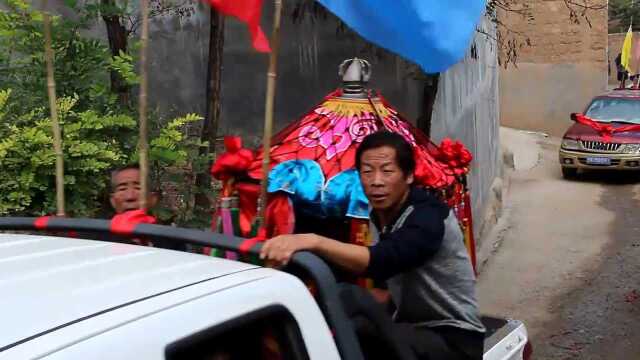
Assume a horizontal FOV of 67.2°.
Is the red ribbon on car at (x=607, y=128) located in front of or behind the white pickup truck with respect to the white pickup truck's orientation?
behind

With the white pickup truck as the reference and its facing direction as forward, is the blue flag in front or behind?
behind

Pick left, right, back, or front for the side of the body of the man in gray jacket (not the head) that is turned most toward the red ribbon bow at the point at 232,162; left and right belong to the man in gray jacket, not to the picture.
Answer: right

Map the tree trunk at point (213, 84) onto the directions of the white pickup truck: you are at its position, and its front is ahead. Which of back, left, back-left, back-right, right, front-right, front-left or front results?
back-right

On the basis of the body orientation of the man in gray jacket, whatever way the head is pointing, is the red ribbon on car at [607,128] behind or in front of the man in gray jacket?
behind

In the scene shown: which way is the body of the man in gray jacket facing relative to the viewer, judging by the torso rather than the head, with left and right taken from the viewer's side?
facing the viewer and to the left of the viewer

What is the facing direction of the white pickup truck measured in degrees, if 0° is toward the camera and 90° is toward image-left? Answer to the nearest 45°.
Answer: approximately 45°
